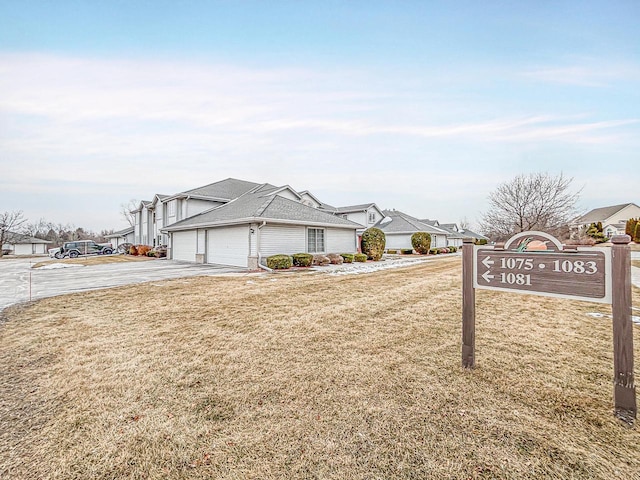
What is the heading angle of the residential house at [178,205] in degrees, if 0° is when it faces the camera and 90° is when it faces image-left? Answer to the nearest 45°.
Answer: approximately 45°

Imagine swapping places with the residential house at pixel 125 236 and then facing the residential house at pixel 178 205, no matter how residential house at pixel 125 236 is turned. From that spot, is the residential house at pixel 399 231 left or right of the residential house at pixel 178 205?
left

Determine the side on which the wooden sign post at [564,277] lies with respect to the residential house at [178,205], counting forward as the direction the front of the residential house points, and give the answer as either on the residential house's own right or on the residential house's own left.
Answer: on the residential house's own left

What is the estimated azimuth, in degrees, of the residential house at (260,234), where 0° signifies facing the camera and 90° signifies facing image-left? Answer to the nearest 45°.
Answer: approximately 45°
